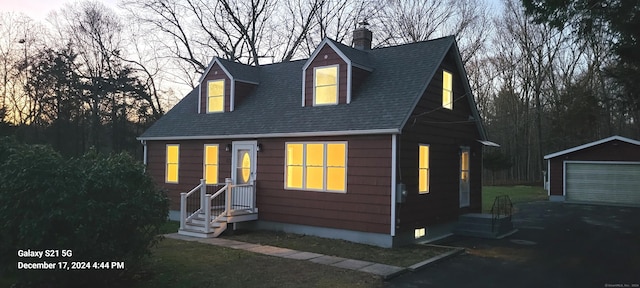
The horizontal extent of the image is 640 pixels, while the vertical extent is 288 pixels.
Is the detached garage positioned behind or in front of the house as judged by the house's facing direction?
behind

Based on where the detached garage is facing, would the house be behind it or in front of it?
in front

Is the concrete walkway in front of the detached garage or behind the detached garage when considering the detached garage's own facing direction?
in front

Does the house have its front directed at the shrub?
yes

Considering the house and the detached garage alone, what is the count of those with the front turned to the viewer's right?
0
